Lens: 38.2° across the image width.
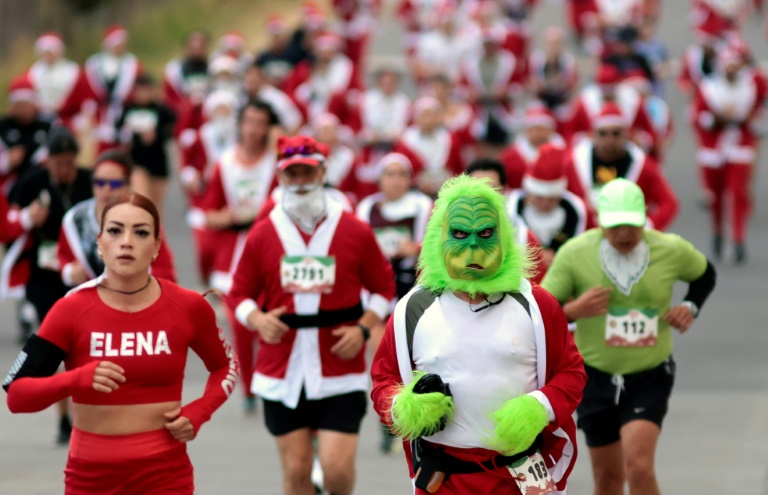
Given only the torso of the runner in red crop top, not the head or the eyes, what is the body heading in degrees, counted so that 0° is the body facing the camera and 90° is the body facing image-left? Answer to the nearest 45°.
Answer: approximately 0°

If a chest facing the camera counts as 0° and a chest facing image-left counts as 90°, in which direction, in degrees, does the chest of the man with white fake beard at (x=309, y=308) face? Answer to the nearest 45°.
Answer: approximately 0°

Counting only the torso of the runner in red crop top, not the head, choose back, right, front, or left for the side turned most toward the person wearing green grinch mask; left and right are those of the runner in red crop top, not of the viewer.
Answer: left

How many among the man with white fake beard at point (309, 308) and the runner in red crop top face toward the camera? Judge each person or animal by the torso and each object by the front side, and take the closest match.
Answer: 2
